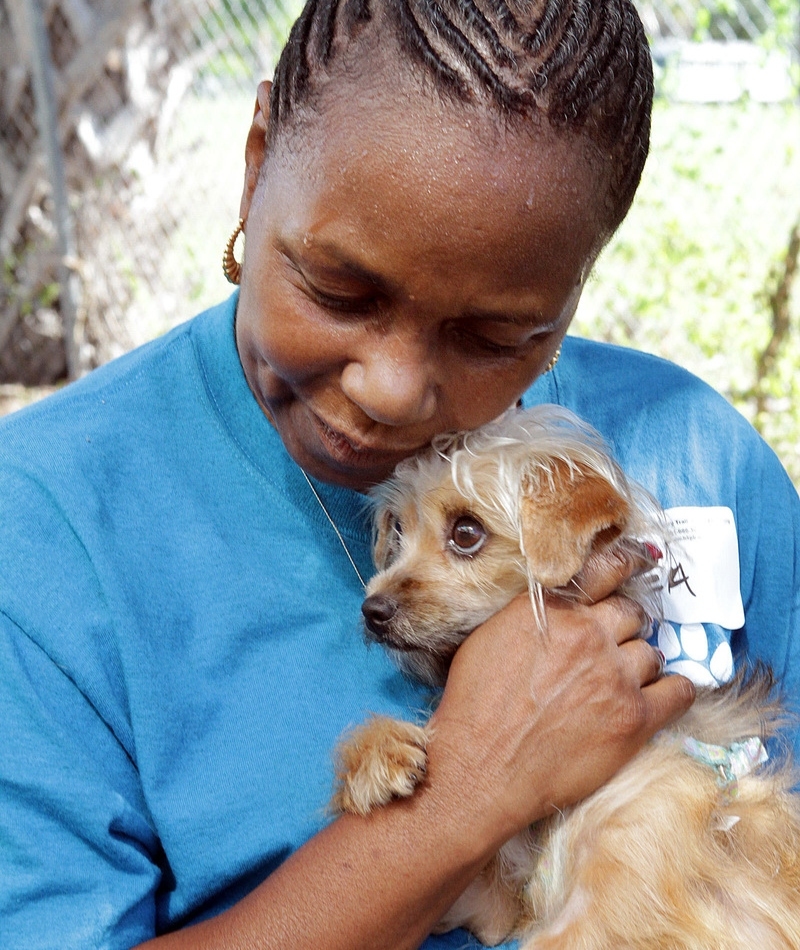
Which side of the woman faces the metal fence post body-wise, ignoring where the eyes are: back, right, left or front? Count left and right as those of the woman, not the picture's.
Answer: back

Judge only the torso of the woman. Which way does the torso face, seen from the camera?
toward the camera

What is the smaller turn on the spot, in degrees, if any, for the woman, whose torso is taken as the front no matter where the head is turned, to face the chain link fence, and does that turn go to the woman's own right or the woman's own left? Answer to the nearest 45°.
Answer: approximately 180°
